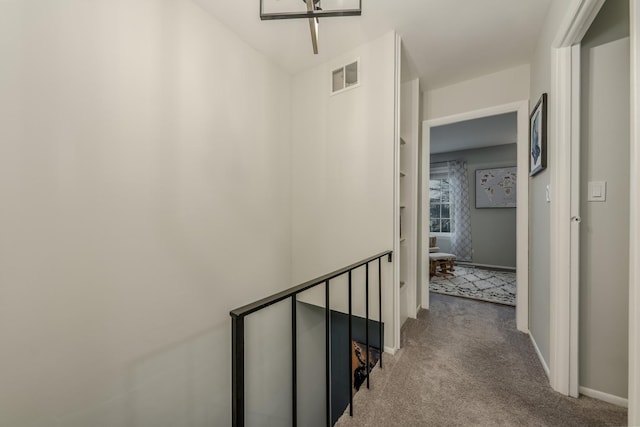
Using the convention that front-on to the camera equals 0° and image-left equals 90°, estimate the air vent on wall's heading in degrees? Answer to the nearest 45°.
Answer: approximately 45°

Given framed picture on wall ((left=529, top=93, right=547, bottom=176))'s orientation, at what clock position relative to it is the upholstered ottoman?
The upholstered ottoman is roughly at 2 o'clock from the framed picture on wall.

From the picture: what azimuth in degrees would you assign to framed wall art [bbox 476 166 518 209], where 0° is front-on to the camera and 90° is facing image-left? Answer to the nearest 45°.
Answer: approximately 0°

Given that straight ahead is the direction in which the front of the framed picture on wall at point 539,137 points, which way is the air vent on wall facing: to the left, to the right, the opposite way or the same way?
to the left

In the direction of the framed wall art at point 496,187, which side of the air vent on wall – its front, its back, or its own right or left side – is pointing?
back

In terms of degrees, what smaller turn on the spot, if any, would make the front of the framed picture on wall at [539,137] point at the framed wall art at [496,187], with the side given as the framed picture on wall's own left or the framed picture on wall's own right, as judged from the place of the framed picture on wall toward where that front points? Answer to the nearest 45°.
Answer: approximately 90° to the framed picture on wall's own right

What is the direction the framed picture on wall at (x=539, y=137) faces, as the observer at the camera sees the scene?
facing to the left of the viewer

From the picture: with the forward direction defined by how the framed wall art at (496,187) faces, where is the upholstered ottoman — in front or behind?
in front

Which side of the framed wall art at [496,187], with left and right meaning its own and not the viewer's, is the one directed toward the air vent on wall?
front
